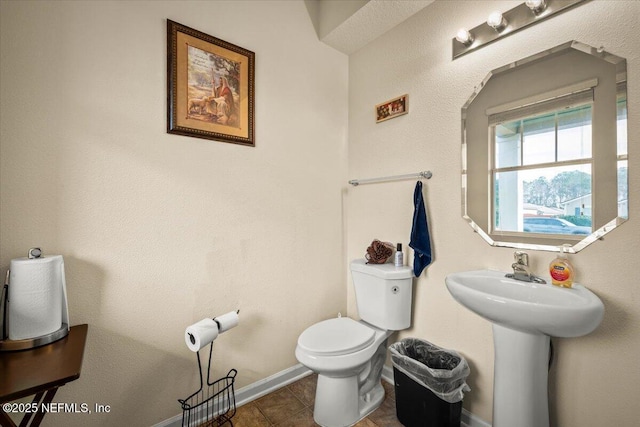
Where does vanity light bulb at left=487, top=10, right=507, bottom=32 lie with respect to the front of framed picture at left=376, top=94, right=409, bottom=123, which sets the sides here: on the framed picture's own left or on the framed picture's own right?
on the framed picture's own left

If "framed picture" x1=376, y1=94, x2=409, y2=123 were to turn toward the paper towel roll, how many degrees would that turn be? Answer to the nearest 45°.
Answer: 0° — it already faces it

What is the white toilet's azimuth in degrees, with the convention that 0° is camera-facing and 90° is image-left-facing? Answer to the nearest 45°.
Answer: approximately 45°

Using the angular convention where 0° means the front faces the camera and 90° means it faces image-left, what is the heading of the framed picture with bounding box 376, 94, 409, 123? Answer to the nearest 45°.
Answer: approximately 45°

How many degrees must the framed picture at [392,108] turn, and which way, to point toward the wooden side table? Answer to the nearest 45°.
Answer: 0° — it already faces it

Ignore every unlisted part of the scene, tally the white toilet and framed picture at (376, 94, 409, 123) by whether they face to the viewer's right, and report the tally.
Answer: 0
